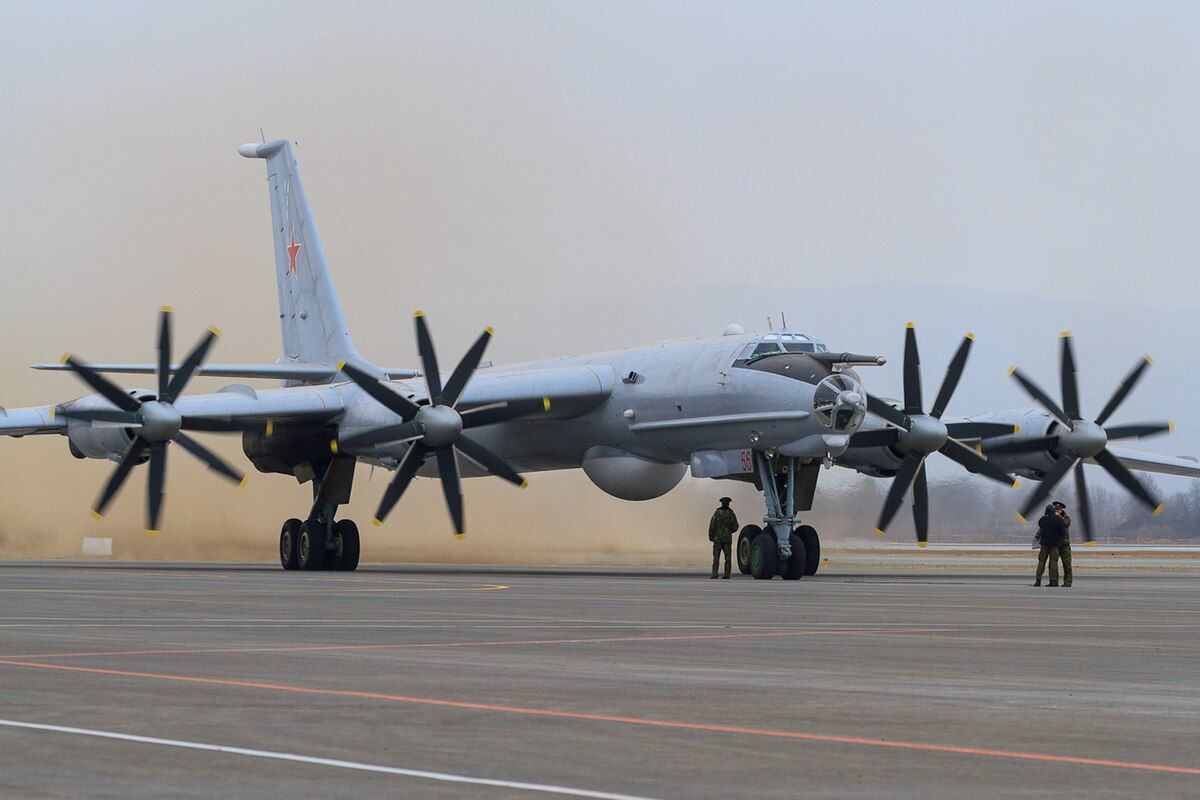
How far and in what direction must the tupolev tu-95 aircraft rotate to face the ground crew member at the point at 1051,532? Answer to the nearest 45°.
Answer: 0° — it already faces them

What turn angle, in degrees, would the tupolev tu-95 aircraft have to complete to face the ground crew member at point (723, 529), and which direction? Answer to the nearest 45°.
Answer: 0° — it already faces them

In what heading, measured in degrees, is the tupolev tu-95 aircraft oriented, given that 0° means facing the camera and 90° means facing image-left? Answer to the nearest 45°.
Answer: approximately 315°

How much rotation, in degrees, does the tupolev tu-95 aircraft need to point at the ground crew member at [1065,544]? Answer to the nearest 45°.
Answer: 0° — it already faces them
